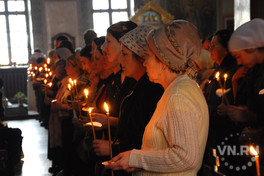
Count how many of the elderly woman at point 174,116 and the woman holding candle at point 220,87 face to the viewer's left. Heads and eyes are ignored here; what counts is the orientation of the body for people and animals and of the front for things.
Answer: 2

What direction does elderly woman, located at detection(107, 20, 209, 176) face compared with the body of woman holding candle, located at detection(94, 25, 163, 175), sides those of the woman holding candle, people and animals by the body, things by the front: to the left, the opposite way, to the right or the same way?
the same way

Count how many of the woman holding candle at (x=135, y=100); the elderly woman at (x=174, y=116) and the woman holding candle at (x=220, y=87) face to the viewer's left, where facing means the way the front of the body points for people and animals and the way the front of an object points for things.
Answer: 3

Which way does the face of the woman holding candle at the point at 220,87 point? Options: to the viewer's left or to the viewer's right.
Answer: to the viewer's left

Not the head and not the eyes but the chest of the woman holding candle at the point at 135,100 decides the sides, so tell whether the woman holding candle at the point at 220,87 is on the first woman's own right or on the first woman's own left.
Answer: on the first woman's own right

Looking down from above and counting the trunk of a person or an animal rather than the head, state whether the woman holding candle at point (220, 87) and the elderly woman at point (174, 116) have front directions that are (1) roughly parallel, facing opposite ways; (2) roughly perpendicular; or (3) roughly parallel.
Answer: roughly parallel

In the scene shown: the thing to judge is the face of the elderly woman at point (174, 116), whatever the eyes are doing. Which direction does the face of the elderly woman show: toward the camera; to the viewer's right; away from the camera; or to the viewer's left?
to the viewer's left

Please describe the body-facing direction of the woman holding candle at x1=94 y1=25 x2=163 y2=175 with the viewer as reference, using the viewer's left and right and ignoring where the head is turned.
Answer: facing to the left of the viewer

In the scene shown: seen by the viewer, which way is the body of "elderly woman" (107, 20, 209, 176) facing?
to the viewer's left

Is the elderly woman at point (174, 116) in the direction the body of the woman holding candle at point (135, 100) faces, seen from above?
no

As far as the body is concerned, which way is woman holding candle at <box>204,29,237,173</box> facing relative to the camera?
to the viewer's left

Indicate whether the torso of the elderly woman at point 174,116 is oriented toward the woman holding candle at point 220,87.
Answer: no
